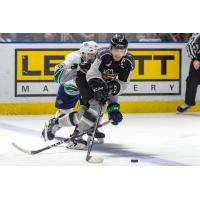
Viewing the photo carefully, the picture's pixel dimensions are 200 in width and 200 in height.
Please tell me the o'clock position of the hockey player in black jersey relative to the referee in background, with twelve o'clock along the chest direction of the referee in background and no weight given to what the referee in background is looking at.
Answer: The hockey player in black jersey is roughly at 11 o'clock from the referee in background.

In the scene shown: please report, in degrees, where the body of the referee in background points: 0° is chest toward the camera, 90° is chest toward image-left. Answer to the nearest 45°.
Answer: approximately 45°
